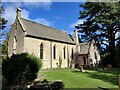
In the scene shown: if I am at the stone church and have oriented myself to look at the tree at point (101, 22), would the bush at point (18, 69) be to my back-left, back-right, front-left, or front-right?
back-right

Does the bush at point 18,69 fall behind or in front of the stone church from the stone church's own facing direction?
in front

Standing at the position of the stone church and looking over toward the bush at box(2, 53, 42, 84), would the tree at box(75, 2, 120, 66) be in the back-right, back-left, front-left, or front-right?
back-left

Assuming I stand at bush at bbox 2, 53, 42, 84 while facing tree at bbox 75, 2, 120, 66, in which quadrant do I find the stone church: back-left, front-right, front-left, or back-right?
front-left

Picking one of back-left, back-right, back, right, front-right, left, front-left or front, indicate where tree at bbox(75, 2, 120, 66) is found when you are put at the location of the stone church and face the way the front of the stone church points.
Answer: back

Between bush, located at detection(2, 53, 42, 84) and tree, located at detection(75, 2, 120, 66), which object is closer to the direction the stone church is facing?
the bush

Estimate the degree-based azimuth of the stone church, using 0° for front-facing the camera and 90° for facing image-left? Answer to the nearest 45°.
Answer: approximately 45°
